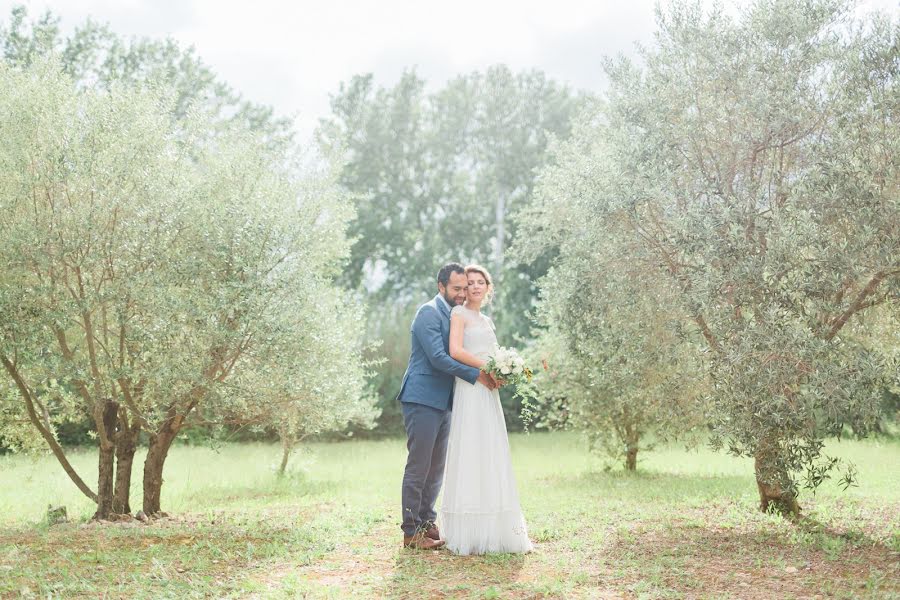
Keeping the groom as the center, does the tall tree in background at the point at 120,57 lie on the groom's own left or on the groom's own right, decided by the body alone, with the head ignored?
on the groom's own left

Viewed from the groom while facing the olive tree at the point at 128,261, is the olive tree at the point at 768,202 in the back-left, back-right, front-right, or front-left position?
back-right

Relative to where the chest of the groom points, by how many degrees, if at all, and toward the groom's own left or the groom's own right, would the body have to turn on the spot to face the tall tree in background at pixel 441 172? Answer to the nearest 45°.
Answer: approximately 90° to the groom's own left

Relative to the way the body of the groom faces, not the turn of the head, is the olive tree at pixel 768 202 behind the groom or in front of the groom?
in front

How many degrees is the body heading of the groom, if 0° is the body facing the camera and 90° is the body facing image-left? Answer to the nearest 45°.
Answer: approximately 270°
